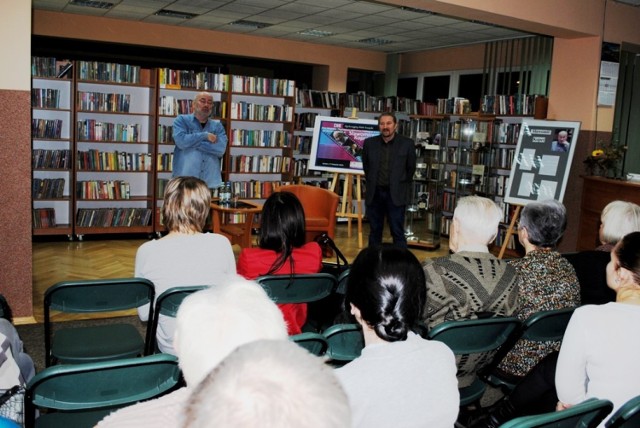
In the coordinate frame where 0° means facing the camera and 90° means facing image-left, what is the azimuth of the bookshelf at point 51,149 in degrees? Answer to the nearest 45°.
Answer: approximately 0°

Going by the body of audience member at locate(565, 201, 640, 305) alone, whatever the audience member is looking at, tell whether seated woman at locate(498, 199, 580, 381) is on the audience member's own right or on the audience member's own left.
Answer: on the audience member's own left

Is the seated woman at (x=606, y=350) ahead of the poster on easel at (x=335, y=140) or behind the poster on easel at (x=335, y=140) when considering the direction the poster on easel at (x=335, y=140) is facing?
ahead

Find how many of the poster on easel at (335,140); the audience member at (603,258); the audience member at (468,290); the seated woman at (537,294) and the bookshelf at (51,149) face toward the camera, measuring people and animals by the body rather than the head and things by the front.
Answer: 2

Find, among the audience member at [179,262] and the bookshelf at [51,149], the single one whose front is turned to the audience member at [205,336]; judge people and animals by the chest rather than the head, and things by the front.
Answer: the bookshelf

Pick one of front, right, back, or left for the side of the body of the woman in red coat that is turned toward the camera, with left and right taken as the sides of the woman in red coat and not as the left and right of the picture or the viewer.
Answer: back

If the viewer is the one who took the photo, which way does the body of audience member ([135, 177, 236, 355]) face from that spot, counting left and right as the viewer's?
facing away from the viewer

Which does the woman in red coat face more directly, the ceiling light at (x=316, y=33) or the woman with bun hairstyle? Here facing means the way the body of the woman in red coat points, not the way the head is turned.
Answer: the ceiling light

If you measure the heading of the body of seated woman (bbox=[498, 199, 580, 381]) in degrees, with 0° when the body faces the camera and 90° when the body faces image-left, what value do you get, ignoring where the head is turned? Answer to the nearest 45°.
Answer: approximately 135°

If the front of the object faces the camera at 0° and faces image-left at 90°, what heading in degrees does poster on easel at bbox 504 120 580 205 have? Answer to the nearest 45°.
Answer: approximately 45°

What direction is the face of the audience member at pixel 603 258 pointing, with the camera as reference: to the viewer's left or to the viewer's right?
to the viewer's left
